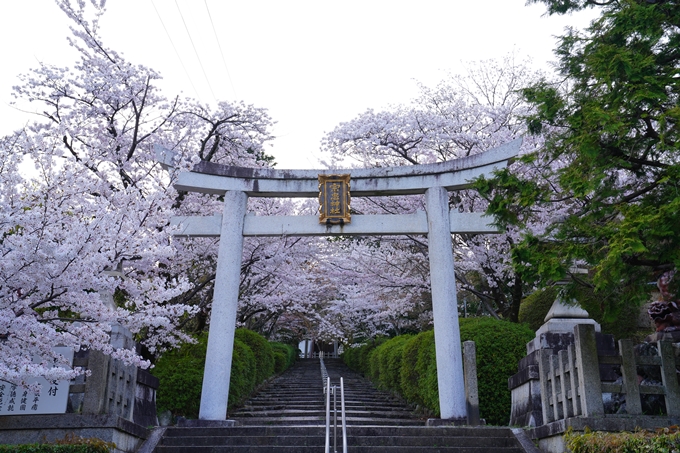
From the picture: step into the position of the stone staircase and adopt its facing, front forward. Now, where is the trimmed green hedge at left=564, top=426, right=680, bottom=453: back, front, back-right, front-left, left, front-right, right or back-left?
front-left

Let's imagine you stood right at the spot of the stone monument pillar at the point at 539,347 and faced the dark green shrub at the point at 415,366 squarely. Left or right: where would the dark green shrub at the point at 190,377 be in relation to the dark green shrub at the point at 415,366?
left

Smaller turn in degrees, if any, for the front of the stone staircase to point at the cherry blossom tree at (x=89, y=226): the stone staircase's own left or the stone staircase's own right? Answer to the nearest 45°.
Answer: approximately 45° to the stone staircase's own right

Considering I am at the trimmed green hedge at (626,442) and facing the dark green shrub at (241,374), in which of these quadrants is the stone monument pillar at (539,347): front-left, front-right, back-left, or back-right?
front-right

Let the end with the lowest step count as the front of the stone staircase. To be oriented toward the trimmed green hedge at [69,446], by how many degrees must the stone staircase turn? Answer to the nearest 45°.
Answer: approximately 45° to its right

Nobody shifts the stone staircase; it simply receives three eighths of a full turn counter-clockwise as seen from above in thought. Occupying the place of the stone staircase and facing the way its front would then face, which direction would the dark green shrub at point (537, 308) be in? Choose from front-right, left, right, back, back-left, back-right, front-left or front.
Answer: front

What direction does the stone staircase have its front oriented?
toward the camera

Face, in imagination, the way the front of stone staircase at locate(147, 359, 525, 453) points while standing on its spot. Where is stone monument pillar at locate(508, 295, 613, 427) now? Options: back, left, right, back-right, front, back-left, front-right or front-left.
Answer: left

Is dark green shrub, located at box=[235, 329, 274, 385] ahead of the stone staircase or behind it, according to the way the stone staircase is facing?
behind

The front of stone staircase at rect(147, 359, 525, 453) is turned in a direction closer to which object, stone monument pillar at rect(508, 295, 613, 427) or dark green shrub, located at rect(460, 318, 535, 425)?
the stone monument pillar

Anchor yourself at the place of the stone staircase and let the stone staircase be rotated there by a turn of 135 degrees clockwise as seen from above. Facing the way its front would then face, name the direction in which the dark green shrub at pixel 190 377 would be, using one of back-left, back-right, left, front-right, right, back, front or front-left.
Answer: front
